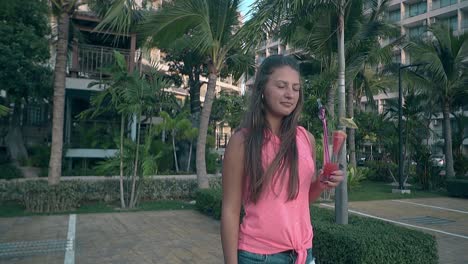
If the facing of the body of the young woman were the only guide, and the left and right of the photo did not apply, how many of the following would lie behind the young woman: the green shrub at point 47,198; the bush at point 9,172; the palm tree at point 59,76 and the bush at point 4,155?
4

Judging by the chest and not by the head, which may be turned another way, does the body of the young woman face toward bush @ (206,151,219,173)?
no

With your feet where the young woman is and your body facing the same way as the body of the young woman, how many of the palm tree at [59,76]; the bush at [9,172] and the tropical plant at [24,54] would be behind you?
3

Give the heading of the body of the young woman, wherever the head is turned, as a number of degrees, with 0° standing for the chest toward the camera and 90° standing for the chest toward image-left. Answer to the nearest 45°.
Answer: approximately 315°

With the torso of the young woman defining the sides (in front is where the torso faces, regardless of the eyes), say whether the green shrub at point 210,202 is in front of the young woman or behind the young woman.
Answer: behind

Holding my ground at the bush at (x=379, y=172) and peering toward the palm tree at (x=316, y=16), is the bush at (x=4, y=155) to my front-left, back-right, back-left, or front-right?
front-right

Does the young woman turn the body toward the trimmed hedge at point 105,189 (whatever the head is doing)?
no

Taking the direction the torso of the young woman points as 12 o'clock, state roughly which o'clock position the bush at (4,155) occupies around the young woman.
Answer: The bush is roughly at 6 o'clock from the young woman.

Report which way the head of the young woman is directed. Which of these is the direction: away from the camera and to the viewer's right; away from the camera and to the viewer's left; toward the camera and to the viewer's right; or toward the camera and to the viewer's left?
toward the camera and to the viewer's right

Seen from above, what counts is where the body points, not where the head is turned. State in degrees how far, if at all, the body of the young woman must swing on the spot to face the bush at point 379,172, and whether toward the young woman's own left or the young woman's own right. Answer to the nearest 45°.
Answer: approximately 135° to the young woman's own left

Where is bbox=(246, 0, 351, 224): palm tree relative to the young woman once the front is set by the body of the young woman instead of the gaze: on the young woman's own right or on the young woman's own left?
on the young woman's own left

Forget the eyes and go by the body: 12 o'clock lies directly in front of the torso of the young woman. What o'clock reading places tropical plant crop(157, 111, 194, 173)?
The tropical plant is roughly at 7 o'clock from the young woman.

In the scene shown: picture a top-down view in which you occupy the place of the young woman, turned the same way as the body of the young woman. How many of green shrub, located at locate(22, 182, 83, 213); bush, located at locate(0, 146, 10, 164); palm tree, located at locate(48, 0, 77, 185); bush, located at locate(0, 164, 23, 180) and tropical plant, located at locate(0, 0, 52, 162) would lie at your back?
5

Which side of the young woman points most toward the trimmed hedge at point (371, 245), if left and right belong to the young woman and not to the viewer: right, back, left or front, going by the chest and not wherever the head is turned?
left
